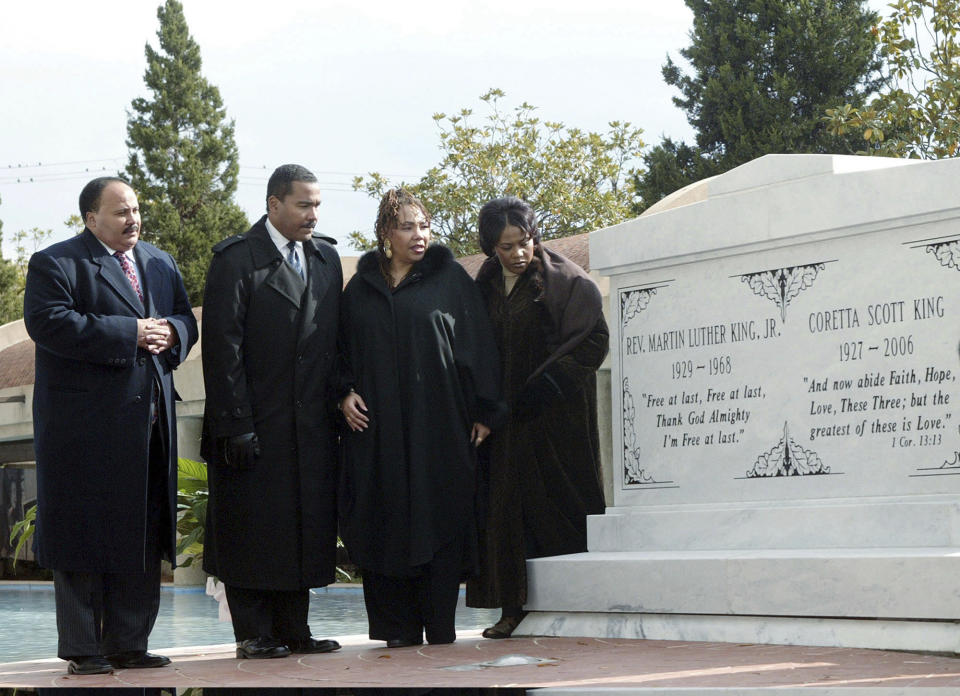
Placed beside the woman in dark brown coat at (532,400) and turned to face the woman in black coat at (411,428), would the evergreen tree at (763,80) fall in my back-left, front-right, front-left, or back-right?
back-right

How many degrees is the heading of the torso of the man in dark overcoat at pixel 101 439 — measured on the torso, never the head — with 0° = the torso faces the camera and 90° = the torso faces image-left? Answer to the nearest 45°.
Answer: approximately 315°

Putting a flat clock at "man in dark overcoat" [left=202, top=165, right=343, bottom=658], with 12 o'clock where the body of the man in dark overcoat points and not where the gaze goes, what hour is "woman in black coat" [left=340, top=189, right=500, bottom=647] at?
The woman in black coat is roughly at 10 o'clock from the man in dark overcoat.

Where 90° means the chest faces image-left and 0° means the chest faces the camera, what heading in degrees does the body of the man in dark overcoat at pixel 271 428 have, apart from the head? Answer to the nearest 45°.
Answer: approximately 315°

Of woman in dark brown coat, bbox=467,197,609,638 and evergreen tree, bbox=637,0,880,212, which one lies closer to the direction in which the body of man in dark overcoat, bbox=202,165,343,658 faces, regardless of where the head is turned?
the woman in dark brown coat

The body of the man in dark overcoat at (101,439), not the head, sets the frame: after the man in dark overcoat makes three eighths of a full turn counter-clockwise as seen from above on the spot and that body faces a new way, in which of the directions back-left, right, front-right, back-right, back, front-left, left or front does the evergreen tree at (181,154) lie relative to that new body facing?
front

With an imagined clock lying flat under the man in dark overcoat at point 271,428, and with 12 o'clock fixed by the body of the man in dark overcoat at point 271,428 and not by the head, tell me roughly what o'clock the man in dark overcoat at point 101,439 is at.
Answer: the man in dark overcoat at point 101,439 is roughly at 4 o'clock from the man in dark overcoat at point 271,428.

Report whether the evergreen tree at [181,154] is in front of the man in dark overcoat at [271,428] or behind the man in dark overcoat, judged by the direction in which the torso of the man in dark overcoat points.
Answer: behind

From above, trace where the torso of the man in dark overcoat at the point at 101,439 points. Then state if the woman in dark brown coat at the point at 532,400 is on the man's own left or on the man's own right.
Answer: on the man's own left

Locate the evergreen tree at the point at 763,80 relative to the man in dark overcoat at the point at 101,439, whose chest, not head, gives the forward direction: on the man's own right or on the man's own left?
on the man's own left

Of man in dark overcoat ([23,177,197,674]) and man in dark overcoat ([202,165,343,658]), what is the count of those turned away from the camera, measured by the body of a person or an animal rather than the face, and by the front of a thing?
0

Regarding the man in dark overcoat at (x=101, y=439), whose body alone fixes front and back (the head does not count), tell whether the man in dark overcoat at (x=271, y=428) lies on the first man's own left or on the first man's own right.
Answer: on the first man's own left

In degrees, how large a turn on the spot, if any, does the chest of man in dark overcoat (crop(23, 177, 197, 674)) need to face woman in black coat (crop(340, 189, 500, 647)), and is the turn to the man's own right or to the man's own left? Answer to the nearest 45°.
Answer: approximately 45° to the man's own left
